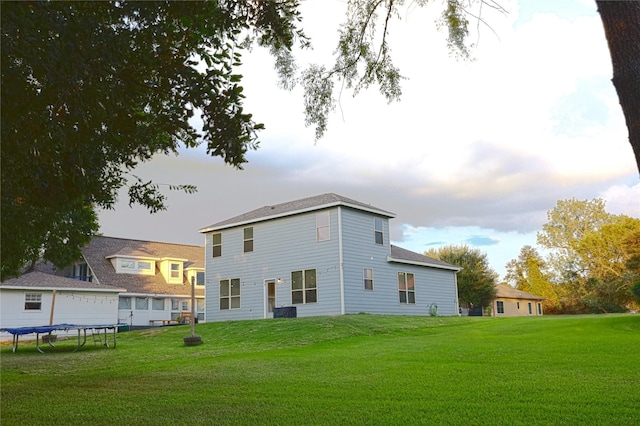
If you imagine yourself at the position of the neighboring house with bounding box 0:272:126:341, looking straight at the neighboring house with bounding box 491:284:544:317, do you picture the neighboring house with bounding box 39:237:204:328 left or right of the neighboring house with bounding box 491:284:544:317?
left

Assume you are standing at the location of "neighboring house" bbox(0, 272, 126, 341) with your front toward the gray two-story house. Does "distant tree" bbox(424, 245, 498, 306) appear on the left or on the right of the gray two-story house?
left
